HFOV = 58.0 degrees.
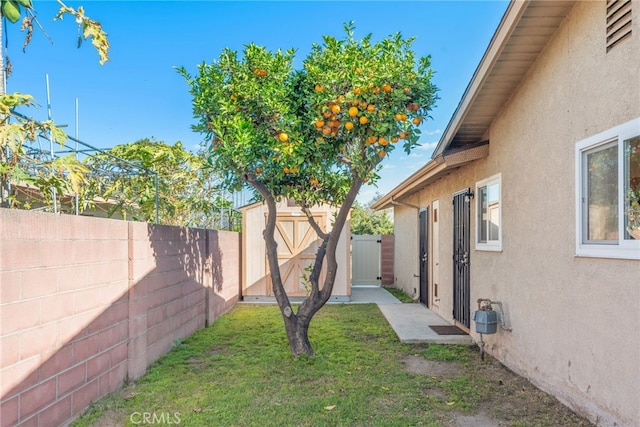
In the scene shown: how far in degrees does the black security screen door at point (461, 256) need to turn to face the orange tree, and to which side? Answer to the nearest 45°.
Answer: approximately 45° to its left

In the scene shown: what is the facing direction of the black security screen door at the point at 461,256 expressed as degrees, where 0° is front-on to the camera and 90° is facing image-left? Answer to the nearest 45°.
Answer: approximately 90°

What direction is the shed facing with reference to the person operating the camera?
facing the viewer

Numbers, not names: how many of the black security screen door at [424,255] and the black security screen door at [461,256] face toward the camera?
0

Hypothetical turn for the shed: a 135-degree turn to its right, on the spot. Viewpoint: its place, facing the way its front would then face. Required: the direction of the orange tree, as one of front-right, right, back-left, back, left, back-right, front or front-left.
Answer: back-left

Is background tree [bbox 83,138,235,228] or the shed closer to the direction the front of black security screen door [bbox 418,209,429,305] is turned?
the shed

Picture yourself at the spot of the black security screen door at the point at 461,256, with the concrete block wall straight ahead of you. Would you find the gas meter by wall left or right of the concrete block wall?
left

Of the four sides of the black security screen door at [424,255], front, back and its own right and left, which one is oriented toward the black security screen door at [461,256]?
left

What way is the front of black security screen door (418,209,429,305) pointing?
to the viewer's left

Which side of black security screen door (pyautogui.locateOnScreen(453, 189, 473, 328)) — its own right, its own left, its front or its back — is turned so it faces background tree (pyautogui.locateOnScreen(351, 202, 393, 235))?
right

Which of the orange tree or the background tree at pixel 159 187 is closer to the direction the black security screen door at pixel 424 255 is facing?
the background tree

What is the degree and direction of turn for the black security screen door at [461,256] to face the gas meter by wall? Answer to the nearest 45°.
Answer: approximately 90° to its left

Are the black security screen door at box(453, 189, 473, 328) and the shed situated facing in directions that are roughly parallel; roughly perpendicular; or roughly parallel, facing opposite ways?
roughly perpendicular

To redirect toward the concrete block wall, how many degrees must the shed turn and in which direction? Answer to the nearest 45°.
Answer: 0° — it already faces it

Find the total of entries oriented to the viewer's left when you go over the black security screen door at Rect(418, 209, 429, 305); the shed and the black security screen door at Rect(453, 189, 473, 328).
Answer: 2

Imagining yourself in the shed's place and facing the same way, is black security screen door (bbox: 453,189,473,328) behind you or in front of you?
in front

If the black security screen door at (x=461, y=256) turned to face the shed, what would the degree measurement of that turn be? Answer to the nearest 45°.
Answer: approximately 45° to its right

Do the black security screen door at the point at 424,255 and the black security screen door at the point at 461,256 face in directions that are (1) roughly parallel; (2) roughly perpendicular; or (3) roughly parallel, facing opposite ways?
roughly parallel
